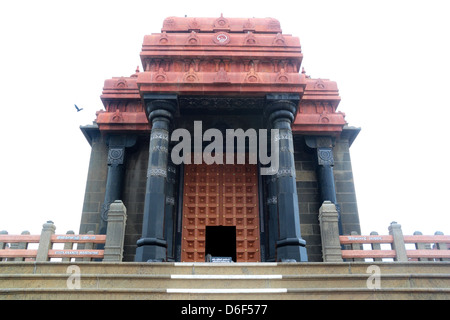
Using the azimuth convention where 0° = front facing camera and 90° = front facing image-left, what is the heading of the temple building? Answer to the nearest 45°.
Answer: approximately 0°
